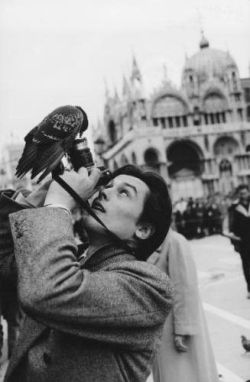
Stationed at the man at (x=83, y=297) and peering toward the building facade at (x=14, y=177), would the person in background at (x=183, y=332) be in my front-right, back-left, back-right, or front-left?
front-right
